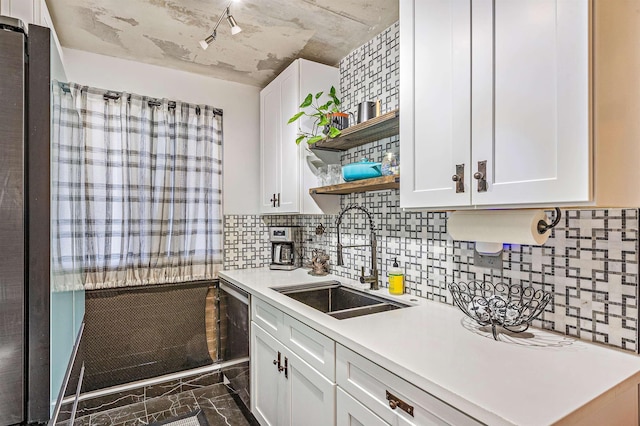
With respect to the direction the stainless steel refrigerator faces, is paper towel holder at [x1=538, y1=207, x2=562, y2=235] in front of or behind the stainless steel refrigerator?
in front

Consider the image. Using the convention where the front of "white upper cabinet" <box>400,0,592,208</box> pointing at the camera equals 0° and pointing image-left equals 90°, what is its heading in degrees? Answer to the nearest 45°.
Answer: approximately 45°

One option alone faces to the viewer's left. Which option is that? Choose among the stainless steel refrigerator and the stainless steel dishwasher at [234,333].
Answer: the stainless steel dishwasher

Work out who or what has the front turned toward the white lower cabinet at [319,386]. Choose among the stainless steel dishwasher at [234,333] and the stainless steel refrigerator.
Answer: the stainless steel refrigerator

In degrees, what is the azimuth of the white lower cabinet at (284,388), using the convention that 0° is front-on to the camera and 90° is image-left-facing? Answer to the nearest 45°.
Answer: approximately 45°

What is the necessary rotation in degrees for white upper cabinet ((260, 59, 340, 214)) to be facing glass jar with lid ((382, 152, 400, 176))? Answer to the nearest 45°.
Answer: approximately 135° to its left

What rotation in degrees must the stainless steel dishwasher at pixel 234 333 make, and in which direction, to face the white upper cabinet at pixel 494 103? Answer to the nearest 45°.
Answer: approximately 135° to its left

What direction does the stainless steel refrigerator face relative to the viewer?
to the viewer's right

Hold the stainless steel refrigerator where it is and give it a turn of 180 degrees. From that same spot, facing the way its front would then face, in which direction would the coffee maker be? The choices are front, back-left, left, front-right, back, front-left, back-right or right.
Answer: back-right

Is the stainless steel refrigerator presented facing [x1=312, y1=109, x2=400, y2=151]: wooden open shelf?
yes
